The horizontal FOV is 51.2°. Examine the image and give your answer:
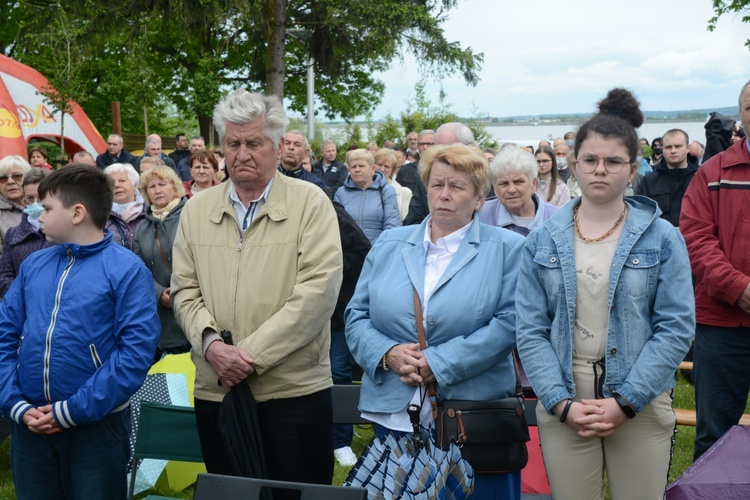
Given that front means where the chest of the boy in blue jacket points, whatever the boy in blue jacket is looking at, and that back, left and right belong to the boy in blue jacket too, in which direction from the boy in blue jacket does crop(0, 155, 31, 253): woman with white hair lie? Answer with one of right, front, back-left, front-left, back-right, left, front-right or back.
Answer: back-right

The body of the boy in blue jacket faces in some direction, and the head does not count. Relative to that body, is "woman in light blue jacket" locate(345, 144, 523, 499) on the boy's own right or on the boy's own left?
on the boy's own left

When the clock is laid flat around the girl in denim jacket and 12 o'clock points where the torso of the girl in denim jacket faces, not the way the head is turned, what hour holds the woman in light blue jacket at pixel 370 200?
The woman in light blue jacket is roughly at 5 o'clock from the girl in denim jacket.

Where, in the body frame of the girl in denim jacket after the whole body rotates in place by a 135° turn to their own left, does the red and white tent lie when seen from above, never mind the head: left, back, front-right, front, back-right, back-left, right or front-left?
left

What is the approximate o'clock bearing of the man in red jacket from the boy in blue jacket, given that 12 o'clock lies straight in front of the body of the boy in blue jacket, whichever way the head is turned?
The man in red jacket is roughly at 8 o'clock from the boy in blue jacket.
